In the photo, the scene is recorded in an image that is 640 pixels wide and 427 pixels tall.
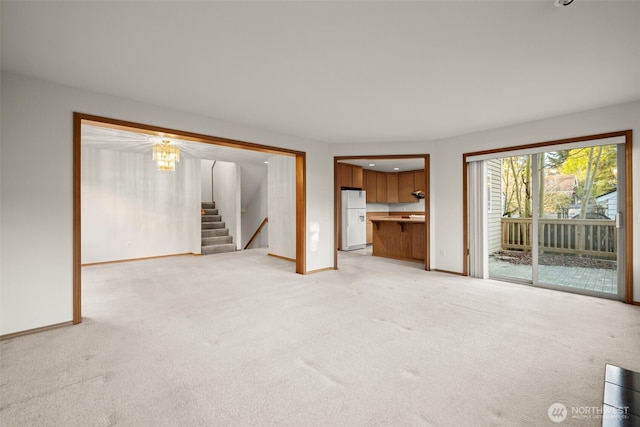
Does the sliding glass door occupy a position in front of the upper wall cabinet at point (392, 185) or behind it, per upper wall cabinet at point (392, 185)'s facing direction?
in front

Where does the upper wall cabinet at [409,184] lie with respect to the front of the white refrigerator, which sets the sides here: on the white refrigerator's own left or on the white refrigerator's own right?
on the white refrigerator's own left

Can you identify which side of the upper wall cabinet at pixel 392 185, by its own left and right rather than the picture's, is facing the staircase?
right

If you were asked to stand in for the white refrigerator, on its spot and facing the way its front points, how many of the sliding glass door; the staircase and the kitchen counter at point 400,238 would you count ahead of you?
2

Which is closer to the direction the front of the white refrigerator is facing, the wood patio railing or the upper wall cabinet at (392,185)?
the wood patio railing

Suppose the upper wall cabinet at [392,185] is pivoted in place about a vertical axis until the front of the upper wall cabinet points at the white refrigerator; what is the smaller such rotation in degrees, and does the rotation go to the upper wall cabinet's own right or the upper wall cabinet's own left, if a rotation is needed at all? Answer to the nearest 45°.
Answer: approximately 45° to the upper wall cabinet's own right

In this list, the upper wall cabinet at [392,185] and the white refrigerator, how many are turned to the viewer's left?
0

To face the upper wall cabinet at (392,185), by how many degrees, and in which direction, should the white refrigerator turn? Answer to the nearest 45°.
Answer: approximately 90° to its left

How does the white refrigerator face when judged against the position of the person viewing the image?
facing the viewer and to the right of the viewer

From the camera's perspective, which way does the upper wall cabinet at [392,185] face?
toward the camera

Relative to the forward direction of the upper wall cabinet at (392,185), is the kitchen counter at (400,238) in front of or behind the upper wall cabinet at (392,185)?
in front
